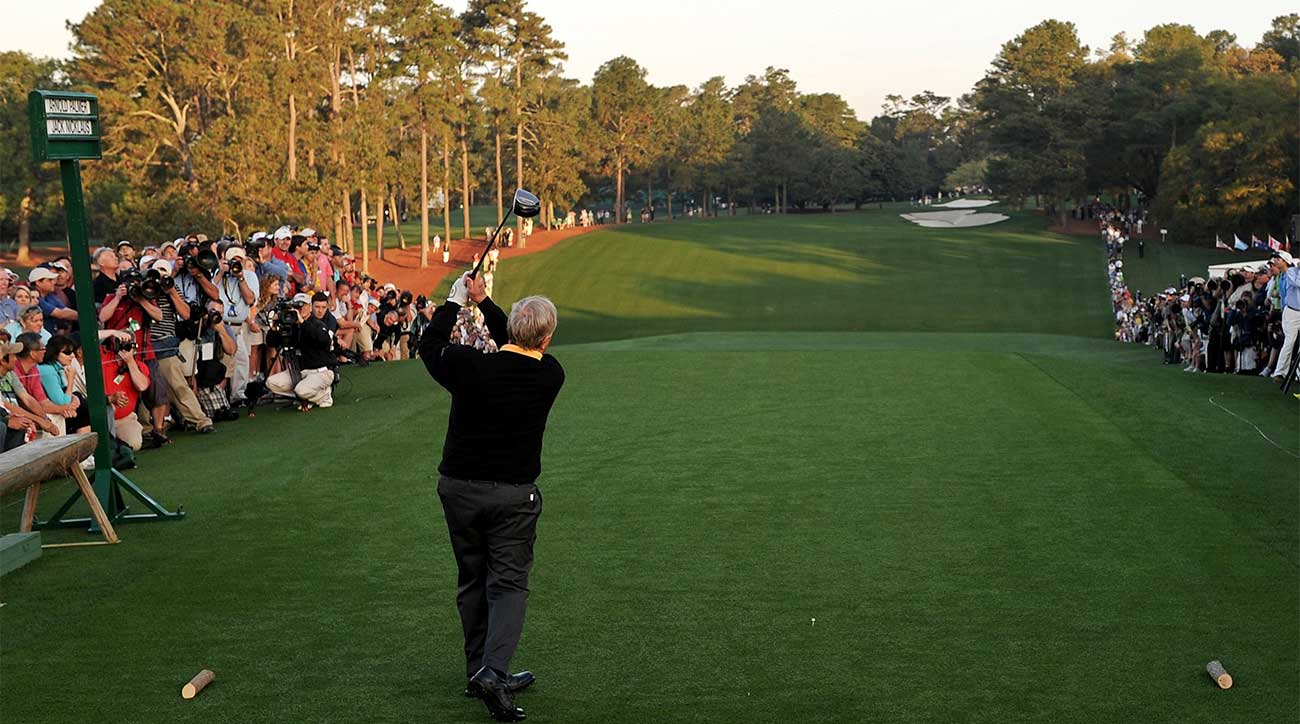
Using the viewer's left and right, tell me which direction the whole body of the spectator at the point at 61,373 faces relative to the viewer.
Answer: facing the viewer and to the right of the viewer

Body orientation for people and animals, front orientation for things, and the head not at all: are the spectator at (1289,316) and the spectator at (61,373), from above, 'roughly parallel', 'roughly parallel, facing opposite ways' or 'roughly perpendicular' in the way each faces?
roughly parallel, facing opposite ways

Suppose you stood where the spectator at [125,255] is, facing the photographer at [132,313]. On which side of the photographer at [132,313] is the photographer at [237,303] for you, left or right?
left

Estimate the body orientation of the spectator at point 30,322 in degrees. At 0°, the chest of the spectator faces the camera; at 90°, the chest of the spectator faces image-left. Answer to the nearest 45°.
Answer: approximately 315°

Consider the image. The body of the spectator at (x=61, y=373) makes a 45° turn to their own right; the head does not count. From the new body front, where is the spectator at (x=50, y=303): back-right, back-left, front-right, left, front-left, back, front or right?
back

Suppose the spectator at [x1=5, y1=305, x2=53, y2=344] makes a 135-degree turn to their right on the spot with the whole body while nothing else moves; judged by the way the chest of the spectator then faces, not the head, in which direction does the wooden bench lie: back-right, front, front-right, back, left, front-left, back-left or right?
left

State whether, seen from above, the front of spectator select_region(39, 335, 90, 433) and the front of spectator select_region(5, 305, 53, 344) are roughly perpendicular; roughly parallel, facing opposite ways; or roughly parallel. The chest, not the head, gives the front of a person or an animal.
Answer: roughly parallel

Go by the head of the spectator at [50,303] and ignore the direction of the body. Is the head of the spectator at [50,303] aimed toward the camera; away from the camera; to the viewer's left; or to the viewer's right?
to the viewer's right

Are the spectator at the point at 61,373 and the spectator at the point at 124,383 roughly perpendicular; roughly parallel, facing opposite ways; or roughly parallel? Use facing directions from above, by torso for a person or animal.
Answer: roughly parallel

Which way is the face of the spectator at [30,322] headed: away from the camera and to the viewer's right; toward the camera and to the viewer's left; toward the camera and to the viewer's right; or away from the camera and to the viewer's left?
toward the camera and to the viewer's right

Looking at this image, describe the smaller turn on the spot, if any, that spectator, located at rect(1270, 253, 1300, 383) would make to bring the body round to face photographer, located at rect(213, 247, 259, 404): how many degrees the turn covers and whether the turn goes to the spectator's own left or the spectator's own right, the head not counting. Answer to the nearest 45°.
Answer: approximately 45° to the spectator's own left

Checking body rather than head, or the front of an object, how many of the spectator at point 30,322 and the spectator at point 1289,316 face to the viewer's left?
1

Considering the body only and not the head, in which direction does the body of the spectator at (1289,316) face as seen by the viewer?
to the viewer's left

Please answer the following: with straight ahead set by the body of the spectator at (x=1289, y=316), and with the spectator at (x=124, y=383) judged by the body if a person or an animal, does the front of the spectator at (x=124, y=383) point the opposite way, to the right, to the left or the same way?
the opposite way

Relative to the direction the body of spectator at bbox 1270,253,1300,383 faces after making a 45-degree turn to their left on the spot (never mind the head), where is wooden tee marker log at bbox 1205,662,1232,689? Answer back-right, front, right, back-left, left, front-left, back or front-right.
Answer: front-left
